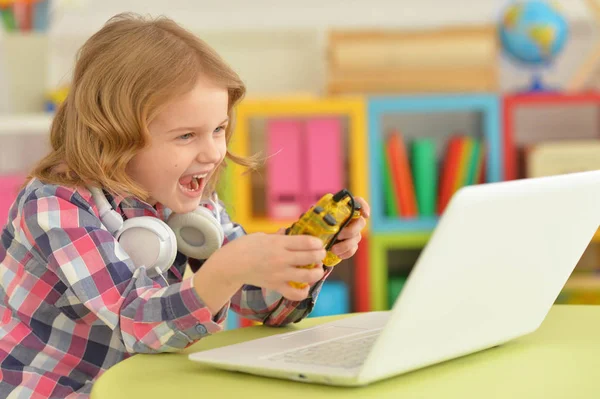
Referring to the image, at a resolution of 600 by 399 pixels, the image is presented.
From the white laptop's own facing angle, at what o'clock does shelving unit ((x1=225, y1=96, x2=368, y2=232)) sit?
The shelving unit is roughly at 1 o'clock from the white laptop.

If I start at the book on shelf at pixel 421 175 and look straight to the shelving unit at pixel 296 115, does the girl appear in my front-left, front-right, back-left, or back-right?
front-left

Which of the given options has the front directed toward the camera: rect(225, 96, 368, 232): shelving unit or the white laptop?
the shelving unit

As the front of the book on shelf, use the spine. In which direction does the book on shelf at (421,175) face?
toward the camera

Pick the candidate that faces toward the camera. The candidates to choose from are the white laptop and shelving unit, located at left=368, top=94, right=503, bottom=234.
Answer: the shelving unit

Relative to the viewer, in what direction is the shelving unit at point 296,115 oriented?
toward the camera

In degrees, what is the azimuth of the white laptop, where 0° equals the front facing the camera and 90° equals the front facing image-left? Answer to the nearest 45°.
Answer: approximately 135°

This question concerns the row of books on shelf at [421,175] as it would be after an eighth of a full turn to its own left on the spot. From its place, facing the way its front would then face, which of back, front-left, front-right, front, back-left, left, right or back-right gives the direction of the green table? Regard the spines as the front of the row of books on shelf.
front-right

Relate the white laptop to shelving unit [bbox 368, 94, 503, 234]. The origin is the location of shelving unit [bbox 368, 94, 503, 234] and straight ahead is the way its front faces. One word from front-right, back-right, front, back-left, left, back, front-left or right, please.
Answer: front

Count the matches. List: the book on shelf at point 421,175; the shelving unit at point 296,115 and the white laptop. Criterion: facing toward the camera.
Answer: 2

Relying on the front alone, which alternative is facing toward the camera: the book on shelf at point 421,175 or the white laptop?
the book on shelf
